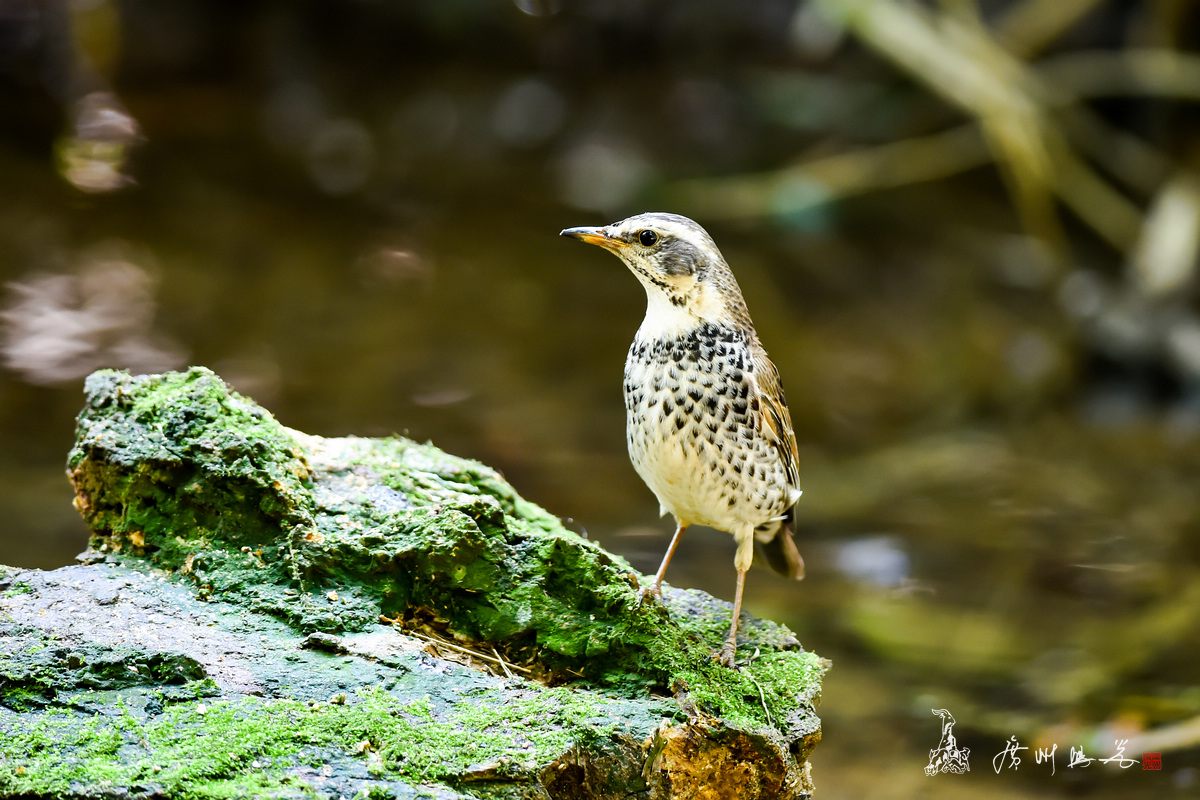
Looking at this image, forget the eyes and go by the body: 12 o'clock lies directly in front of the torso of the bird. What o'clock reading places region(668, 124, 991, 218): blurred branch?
The blurred branch is roughly at 5 o'clock from the bird.

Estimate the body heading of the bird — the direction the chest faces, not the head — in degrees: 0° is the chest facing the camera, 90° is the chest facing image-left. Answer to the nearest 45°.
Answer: approximately 45°
